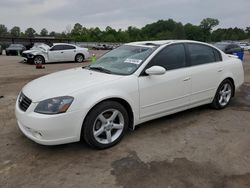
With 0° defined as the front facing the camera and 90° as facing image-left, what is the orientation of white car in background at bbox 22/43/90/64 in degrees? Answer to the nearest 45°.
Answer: approximately 90°

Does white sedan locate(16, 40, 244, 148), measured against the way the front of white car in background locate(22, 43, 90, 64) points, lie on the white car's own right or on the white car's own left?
on the white car's own left

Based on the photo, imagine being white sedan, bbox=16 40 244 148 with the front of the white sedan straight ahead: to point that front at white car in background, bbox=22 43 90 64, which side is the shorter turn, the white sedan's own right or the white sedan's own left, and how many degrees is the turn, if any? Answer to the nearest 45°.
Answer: approximately 135° to the white sedan's own right

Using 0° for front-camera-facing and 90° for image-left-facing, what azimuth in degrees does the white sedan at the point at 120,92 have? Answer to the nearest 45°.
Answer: approximately 45°
